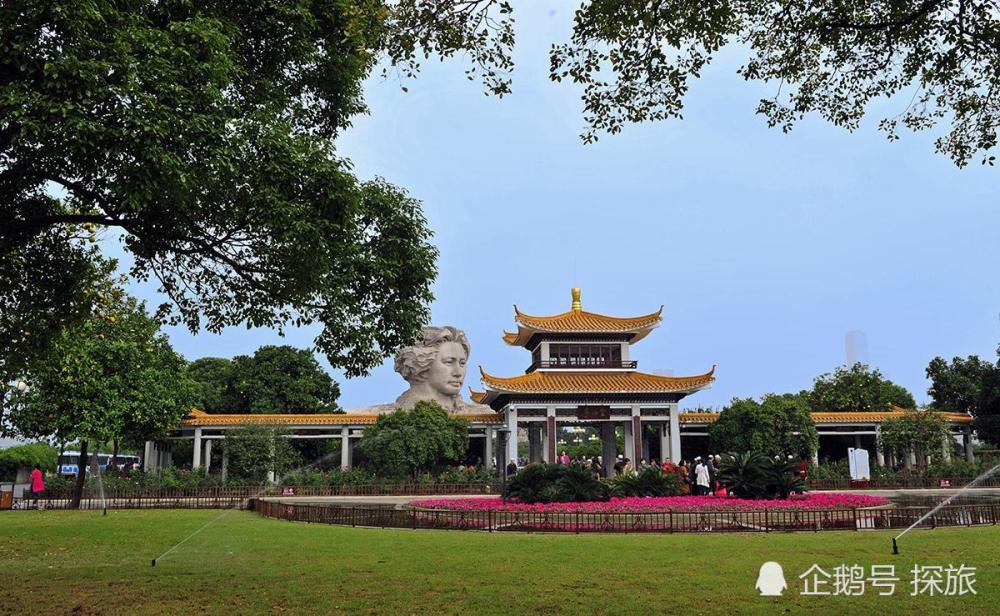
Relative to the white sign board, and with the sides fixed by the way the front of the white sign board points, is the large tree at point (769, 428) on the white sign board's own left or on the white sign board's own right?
on the white sign board's own right

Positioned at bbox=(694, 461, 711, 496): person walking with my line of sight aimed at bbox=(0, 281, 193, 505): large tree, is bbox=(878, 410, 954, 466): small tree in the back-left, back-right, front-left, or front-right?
back-right

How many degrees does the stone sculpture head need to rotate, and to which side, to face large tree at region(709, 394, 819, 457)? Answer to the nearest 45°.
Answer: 0° — it already faces it

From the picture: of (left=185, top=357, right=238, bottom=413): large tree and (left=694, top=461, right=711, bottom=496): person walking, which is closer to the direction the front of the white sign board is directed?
the person walking

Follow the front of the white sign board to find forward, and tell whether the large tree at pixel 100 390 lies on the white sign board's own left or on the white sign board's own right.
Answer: on the white sign board's own right

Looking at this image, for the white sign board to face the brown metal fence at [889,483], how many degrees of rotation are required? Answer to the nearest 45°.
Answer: approximately 45° to its left

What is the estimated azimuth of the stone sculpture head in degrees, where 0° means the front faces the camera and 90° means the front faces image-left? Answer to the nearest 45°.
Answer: approximately 315°
